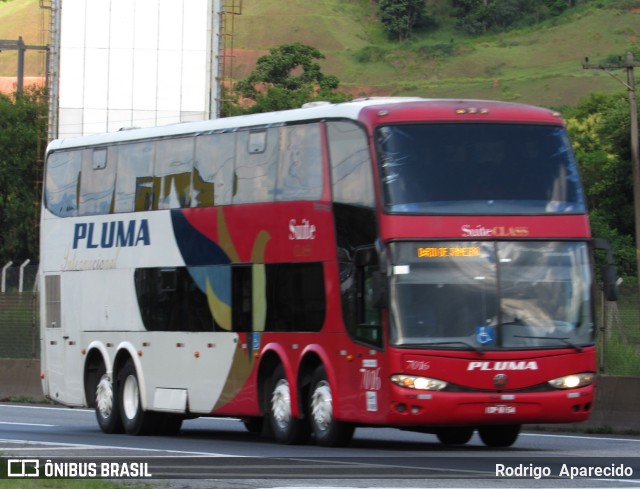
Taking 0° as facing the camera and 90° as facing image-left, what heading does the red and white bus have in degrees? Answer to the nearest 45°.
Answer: approximately 315°

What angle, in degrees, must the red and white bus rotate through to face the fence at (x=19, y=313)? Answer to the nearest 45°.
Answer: approximately 180°

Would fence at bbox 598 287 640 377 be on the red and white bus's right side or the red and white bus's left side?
on its left
